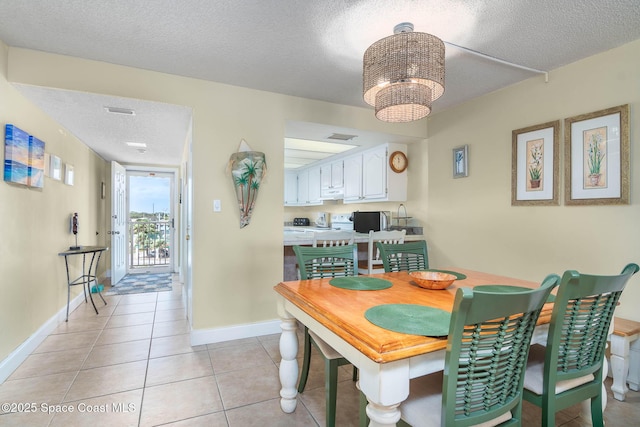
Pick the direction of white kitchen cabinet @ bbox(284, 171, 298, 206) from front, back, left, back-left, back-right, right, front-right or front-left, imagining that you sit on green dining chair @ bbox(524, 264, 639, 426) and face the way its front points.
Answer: front

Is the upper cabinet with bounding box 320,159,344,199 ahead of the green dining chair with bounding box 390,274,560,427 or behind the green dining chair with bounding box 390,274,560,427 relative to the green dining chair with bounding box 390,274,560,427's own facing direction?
ahead

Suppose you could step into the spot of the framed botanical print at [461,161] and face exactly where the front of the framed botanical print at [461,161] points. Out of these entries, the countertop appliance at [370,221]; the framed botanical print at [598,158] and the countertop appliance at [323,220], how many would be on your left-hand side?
1

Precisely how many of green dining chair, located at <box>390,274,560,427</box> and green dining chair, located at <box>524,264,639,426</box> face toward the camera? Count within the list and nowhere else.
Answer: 0

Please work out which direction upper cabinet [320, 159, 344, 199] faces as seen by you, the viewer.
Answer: facing the viewer and to the left of the viewer

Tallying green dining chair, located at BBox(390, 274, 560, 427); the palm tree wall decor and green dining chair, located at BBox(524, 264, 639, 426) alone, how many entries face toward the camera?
1

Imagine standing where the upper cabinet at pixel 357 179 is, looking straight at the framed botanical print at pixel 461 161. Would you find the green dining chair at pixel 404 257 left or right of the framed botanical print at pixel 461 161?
right

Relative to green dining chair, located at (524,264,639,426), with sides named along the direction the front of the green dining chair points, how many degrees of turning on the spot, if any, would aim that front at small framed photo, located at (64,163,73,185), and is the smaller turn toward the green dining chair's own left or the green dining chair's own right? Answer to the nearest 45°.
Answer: approximately 45° to the green dining chair's own left

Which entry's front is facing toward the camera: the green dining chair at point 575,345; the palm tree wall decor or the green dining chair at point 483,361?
the palm tree wall decor

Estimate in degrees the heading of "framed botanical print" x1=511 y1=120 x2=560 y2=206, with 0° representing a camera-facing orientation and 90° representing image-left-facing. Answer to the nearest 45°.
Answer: approximately 45°

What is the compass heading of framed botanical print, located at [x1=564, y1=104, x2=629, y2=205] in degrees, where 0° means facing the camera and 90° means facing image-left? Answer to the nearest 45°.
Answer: approximately 45°

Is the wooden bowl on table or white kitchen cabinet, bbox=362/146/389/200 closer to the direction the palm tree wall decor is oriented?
the wooden bowl on table

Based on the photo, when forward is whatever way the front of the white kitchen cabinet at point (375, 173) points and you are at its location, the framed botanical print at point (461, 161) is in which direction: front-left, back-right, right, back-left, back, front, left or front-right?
left

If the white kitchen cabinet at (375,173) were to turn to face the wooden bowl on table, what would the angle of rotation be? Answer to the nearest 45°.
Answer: approximately 45° to its left

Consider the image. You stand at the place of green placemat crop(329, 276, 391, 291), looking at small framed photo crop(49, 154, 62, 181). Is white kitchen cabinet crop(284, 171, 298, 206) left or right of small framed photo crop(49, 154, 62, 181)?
right

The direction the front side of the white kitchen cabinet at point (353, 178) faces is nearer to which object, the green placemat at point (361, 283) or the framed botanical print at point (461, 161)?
the green placemat

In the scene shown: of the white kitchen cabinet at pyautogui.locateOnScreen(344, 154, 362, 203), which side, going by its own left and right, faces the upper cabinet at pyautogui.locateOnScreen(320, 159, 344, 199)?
right

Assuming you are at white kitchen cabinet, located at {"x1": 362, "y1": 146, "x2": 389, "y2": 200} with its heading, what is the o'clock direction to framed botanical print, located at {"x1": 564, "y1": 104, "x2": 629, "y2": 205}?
The framed botanical print is roughly at 9 o'clock from the white kitchen cabinet.
